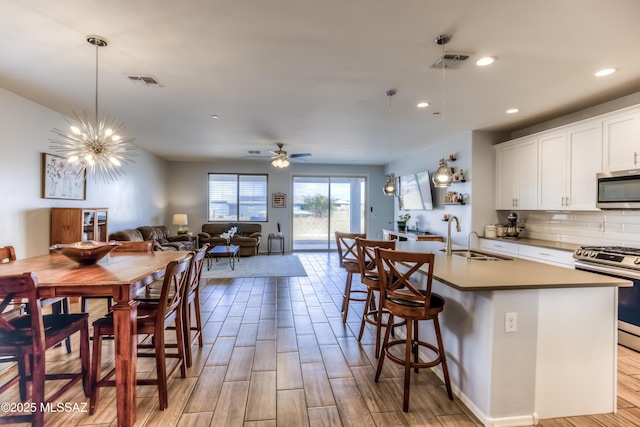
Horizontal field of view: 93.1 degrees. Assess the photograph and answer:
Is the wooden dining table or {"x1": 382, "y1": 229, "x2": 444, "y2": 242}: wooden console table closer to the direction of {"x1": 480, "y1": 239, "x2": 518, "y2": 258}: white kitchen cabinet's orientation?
the wooden dining table

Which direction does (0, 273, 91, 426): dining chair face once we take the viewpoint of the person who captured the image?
facing away from the viewer and to the right of the viewer

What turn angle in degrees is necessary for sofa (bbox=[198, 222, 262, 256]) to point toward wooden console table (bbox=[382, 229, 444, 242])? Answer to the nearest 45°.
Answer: approximately 45° to its left

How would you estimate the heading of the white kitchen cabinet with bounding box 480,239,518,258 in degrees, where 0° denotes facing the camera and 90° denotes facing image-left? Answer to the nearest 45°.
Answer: approximately 45°

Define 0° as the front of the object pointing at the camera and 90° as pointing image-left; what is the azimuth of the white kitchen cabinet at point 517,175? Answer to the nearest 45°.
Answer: approximately 45°

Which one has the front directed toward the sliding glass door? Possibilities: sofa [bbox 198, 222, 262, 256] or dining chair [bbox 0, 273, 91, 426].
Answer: the dining chair

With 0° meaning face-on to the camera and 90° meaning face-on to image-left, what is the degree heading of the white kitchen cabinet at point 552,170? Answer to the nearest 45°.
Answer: approximately 45°

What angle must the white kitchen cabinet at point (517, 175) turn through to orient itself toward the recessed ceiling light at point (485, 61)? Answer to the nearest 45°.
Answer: approximately 45° to its left

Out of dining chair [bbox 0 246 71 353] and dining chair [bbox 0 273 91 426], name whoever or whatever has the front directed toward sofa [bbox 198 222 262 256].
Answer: dining chair [bbox 0 273 91 426]

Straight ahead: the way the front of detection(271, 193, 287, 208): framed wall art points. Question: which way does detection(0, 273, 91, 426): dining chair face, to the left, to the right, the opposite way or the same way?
the opposite way
